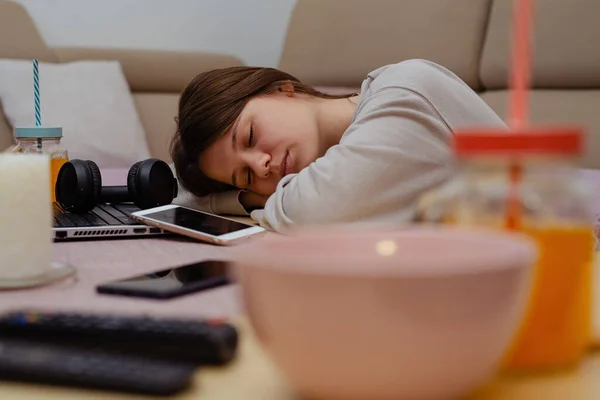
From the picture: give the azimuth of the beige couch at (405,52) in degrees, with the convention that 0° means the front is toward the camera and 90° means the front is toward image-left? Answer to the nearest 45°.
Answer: approximately 0°

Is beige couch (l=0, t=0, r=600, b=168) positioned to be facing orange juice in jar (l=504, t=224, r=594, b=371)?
yes
